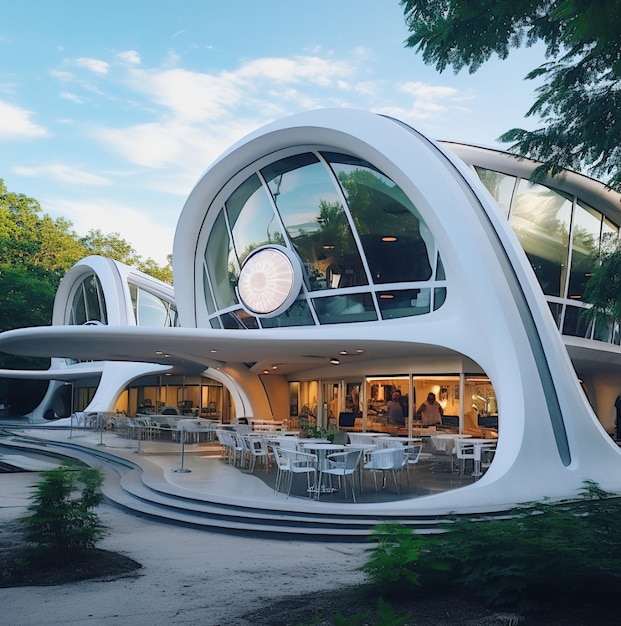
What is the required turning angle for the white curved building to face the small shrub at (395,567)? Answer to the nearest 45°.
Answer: approximately 45° to its left

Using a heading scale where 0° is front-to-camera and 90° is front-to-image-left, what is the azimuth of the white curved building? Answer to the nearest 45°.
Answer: approximately 45°

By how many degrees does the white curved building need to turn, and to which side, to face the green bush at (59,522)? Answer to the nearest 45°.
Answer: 0° — it already faces it

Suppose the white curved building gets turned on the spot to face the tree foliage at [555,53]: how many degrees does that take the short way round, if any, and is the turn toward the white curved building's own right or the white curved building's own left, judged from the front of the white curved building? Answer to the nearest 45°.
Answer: approximately 45° to the white curved building's own left

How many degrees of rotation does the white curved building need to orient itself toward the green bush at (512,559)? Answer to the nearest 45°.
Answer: approximately 45° to its left
